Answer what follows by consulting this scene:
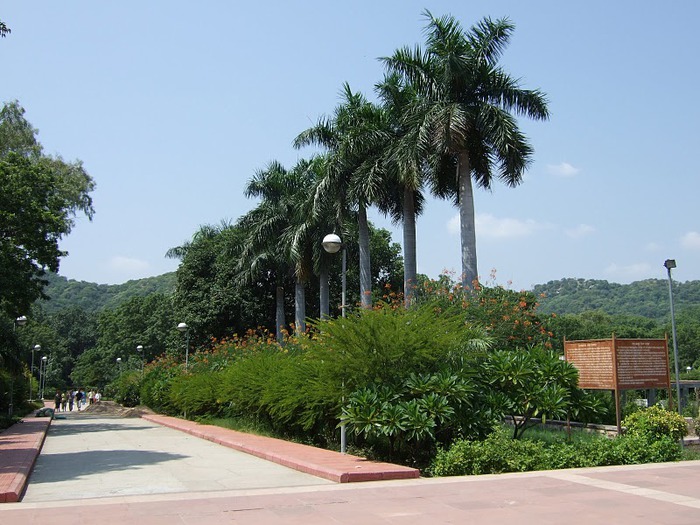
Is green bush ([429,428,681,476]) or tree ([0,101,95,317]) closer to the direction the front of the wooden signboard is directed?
the green bush

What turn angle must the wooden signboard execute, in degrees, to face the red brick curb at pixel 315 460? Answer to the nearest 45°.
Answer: approximately 45° to its right

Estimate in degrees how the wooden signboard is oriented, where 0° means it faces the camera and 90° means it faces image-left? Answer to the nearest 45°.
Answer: approximately 0°

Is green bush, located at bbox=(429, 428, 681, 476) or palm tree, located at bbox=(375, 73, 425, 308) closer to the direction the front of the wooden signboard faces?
the green bush

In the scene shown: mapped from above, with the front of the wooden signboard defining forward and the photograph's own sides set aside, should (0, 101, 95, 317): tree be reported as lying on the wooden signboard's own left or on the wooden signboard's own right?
on the wooden signboard's own right

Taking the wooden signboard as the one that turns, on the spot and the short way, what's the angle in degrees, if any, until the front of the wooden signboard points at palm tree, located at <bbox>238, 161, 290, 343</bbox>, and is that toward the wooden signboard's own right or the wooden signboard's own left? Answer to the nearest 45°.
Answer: approximately 135° to the wooden signboard's own right

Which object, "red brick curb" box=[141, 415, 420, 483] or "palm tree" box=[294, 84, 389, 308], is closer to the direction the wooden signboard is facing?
the red brick curb

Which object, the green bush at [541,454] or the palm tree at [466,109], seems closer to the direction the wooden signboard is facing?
the green bush

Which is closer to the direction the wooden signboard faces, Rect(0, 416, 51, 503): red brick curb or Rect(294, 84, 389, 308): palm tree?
the red brick curb

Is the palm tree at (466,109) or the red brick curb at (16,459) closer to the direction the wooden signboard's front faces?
the red brick curb

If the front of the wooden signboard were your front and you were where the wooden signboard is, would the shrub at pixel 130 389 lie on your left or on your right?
on your right

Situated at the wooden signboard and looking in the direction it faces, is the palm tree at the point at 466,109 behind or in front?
behind

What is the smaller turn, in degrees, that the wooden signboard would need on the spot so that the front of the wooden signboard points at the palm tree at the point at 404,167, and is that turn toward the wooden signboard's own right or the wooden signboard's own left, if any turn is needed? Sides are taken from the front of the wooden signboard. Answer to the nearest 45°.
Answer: approximately 135° to the wooden signboard's own right
